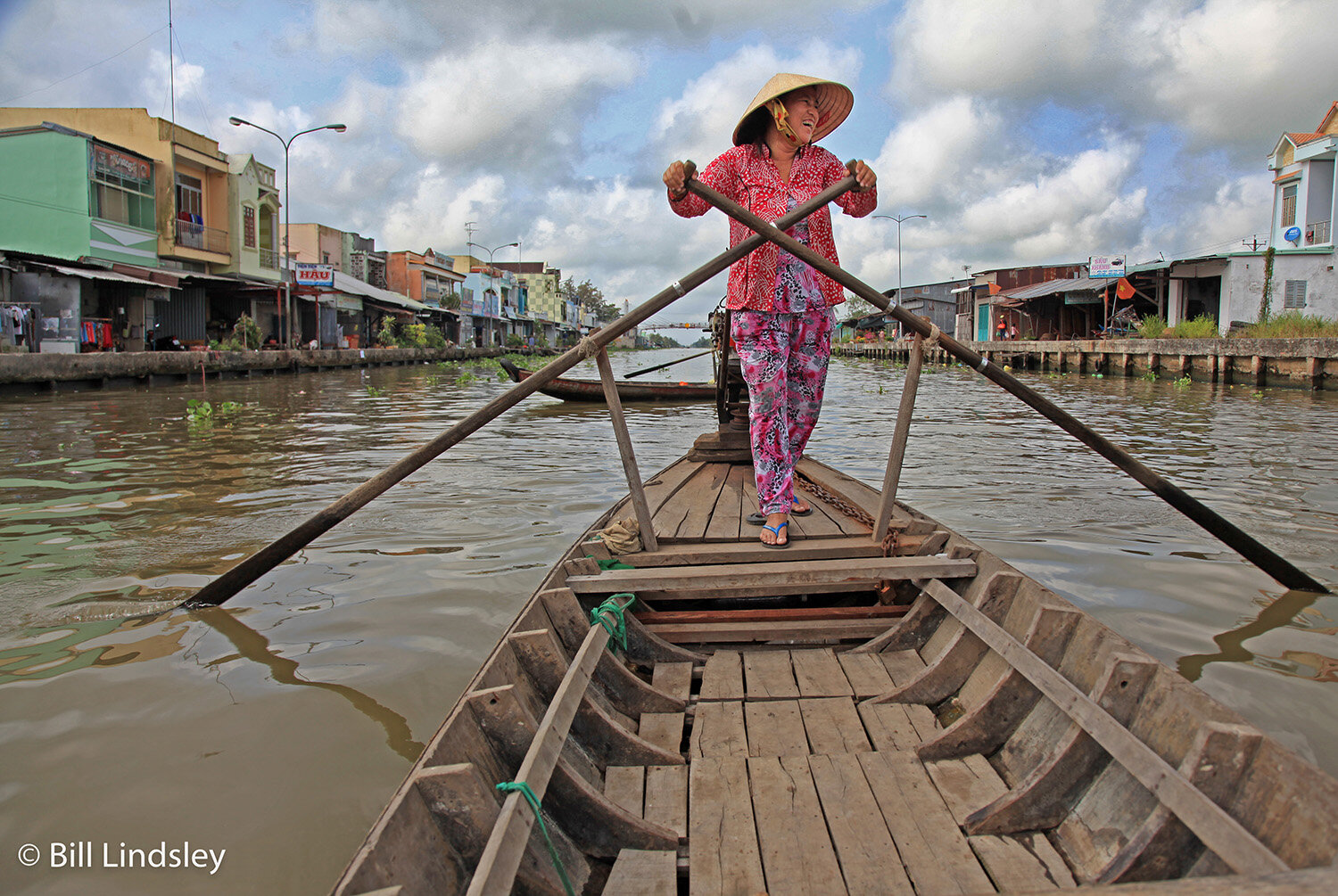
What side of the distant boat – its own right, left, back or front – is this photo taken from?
left

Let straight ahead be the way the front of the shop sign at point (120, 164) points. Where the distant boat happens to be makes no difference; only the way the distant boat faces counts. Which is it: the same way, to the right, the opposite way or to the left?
the opposite way

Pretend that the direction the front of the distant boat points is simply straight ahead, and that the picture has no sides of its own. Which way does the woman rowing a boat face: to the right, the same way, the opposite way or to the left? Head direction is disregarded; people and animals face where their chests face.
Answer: to the left

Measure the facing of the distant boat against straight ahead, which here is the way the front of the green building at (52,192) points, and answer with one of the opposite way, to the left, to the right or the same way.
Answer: the opposite way

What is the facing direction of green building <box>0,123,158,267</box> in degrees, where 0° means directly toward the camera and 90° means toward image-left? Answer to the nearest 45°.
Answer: approximately 315°

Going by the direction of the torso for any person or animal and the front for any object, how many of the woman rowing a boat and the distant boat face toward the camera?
1

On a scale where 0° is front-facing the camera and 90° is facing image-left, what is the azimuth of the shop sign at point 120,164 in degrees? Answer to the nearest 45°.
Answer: approximately 315°

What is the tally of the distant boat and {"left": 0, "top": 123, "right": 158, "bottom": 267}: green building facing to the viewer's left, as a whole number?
1

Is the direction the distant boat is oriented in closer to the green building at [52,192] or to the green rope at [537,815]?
the green building

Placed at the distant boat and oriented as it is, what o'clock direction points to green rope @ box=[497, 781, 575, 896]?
The green rope is roughly at 9 o'clock from the distant boat.

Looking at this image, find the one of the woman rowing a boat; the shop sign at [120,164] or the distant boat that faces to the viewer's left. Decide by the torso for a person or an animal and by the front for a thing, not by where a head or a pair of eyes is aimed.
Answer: the distant boat
